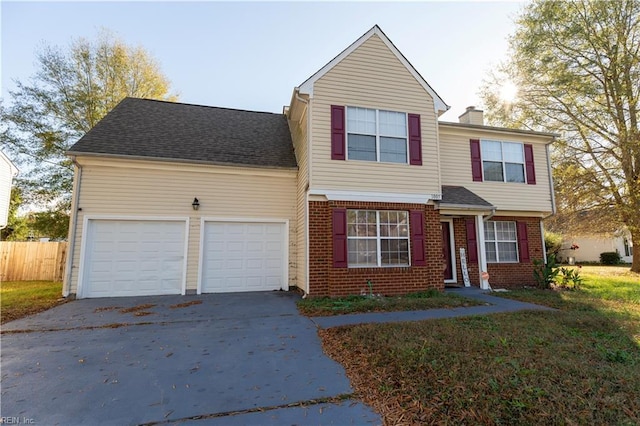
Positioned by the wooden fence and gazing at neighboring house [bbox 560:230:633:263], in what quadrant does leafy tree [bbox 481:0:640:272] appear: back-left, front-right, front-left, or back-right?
front-right

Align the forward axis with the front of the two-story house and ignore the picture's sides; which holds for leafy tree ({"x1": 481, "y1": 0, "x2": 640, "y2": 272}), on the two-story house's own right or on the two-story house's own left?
on the two-story house's own left

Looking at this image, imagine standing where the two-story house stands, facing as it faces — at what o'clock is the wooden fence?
The wooden fence is roughly at 4 o'clock from the two-story house.

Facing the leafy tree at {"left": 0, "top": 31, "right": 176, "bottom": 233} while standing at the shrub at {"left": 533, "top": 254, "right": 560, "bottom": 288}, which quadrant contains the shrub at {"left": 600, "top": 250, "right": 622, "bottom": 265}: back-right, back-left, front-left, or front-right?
back-right

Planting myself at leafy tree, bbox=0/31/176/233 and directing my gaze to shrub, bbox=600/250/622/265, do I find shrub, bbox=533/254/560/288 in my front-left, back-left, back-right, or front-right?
front-right

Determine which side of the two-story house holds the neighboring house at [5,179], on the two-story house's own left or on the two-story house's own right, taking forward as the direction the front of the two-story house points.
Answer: on the two-story house's own right

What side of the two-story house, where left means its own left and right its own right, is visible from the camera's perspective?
front

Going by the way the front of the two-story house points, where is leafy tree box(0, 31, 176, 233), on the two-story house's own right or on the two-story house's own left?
on the two-story house's own right

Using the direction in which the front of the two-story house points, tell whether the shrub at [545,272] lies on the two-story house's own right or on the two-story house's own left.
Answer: on the two-story house's own left

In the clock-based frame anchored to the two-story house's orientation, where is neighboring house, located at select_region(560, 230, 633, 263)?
The neighboring house is roughly at 8 o'clock from the two-story house.

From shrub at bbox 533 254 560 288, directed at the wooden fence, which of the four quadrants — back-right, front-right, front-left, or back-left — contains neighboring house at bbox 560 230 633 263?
back-right

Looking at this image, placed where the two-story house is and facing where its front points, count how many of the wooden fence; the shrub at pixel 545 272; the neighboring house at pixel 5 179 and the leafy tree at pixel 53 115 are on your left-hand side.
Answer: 1
